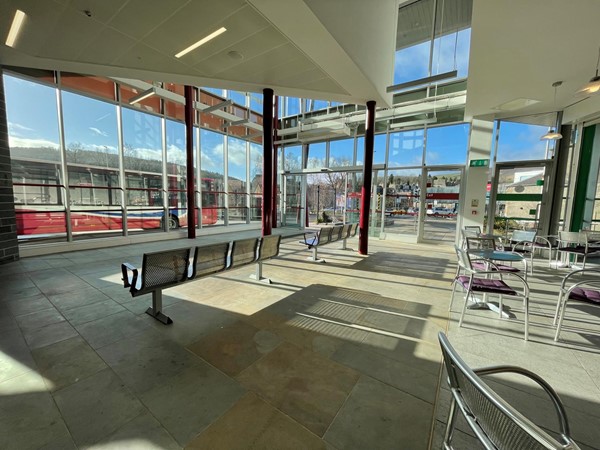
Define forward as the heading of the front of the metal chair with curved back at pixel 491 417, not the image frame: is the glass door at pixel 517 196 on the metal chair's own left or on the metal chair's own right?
on the metal chair's own left

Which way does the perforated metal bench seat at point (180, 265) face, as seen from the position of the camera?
facing away from the viewer and to the left of the viewer

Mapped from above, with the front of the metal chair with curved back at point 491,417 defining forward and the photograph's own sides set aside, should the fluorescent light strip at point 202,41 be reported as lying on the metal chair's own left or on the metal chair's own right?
on the metal chair's own left

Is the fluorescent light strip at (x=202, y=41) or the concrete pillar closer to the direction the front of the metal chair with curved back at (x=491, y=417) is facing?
the concrete pillar

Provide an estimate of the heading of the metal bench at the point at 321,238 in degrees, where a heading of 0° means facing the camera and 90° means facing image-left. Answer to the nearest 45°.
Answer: approximately 135°

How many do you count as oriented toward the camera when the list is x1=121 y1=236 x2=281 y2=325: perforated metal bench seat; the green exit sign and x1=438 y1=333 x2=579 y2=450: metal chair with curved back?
1

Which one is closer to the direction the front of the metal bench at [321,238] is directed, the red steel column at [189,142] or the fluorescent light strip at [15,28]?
the red steel column

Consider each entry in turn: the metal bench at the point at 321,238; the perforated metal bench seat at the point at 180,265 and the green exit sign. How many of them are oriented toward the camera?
1

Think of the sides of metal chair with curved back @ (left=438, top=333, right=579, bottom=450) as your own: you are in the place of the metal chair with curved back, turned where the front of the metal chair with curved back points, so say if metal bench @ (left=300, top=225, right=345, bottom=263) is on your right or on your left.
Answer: on your left

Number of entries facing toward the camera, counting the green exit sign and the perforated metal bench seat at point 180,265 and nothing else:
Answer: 1

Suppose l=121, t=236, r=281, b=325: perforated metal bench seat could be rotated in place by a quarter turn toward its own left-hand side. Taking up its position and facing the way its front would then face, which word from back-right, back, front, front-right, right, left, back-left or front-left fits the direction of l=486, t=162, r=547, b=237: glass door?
back-left
